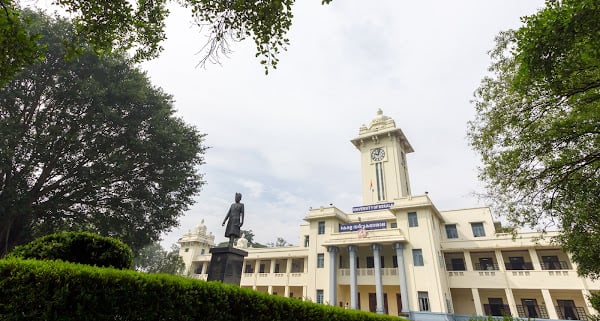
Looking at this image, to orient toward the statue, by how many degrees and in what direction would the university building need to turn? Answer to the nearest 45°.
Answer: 0° — it already faces it

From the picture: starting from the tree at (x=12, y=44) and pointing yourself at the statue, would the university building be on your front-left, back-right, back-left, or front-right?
front-right

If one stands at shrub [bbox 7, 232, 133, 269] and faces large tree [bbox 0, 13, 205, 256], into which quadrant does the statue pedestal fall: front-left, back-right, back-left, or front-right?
front-right

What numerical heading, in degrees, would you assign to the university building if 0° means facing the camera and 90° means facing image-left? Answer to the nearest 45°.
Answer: approximately 45°

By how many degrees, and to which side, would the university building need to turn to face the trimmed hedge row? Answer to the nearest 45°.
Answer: approximately 45° to its left

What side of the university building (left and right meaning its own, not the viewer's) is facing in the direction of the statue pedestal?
front

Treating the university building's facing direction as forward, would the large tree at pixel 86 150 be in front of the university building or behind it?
in front
